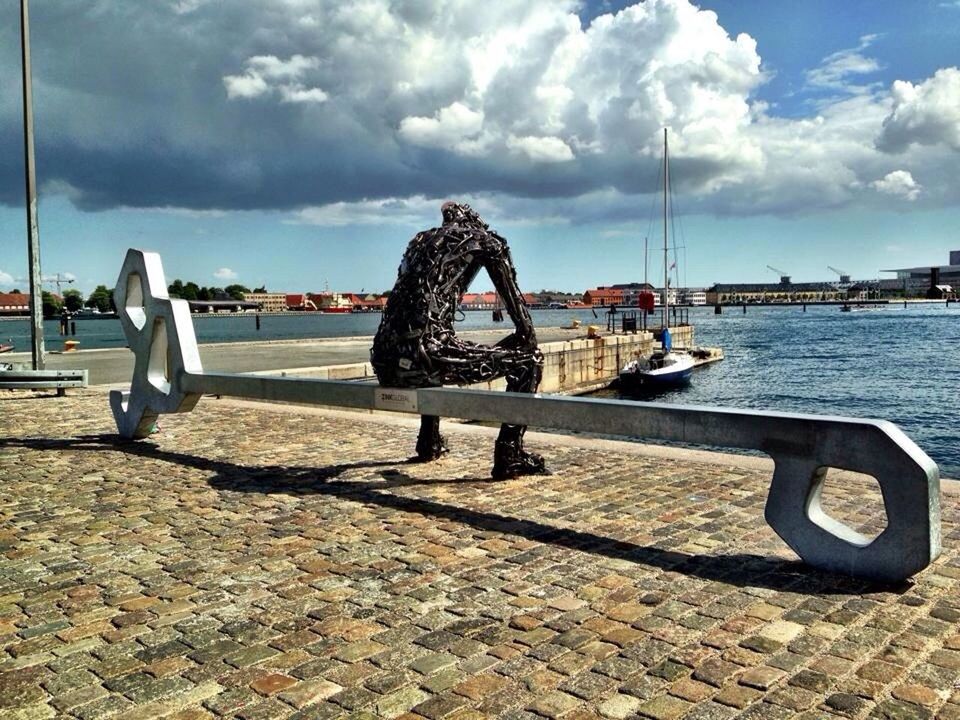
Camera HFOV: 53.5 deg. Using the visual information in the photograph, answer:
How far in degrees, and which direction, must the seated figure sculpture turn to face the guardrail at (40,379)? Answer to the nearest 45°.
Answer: approximately 90° to its left

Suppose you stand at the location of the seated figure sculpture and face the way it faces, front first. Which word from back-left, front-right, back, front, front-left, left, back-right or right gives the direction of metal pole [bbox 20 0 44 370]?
left

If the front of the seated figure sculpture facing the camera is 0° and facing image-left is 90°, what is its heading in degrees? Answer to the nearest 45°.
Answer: approximately 225°

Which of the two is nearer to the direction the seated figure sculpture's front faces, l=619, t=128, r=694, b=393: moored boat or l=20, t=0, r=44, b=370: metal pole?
the moored boat

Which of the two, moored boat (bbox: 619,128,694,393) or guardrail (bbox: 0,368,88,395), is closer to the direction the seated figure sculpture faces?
the moored boat
